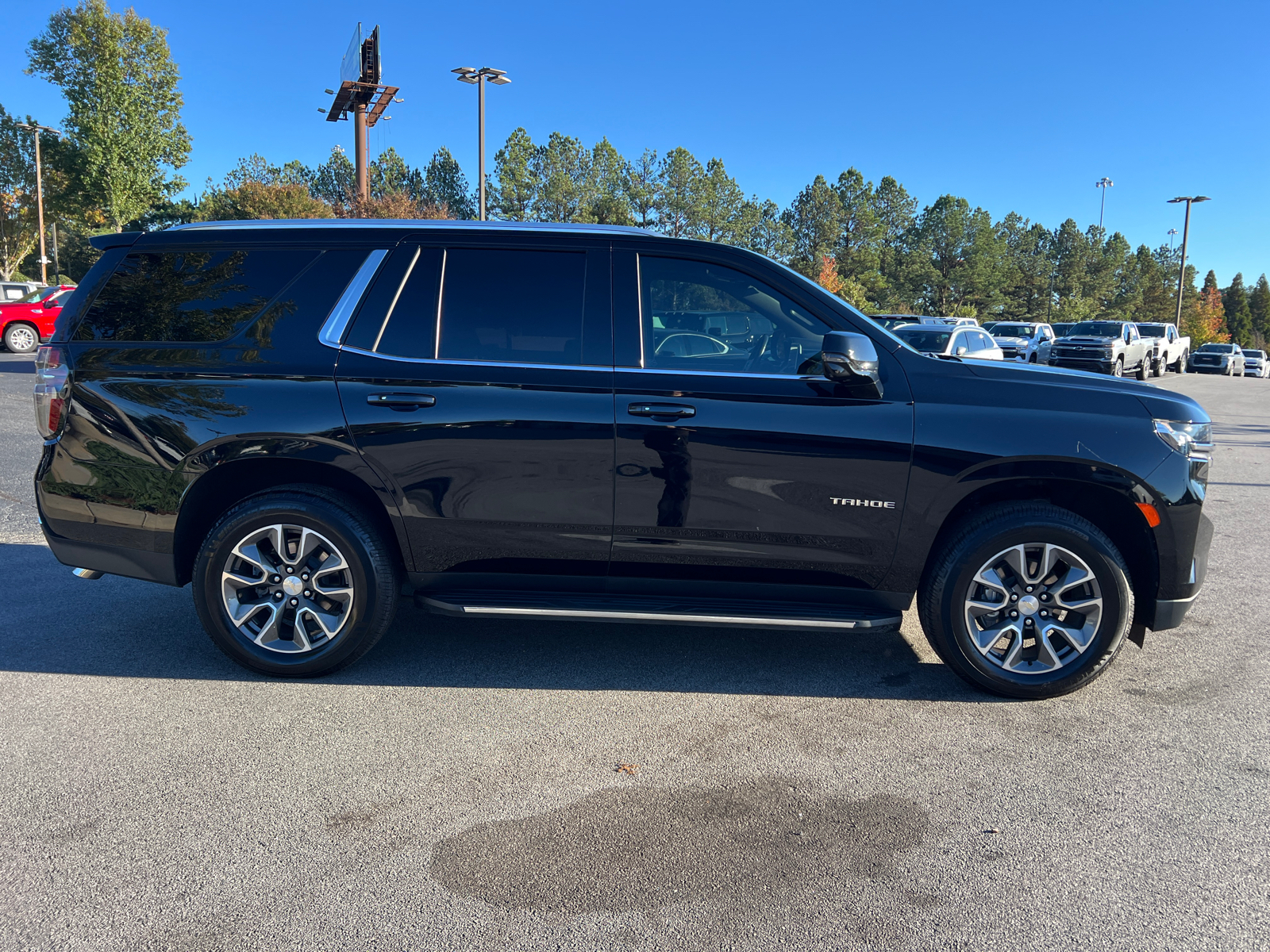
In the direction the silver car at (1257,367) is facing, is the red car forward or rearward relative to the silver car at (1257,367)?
forward

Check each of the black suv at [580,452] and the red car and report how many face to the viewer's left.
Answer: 1

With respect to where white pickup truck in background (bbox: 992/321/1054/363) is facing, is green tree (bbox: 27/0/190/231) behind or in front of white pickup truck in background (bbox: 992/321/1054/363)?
in front

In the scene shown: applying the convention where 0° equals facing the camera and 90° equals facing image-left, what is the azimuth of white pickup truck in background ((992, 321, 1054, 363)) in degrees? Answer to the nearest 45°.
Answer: approximately 45°

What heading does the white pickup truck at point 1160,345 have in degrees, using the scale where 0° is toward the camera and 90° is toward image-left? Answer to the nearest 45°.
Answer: approximately 45°

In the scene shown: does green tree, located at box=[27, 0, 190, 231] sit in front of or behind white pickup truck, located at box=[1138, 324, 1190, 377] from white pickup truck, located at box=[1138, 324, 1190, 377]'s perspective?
in front

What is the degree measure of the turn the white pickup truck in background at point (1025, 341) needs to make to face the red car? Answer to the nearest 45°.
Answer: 0° — it already faces it

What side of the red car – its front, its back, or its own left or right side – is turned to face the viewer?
left

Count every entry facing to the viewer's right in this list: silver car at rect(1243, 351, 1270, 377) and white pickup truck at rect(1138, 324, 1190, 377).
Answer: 0
